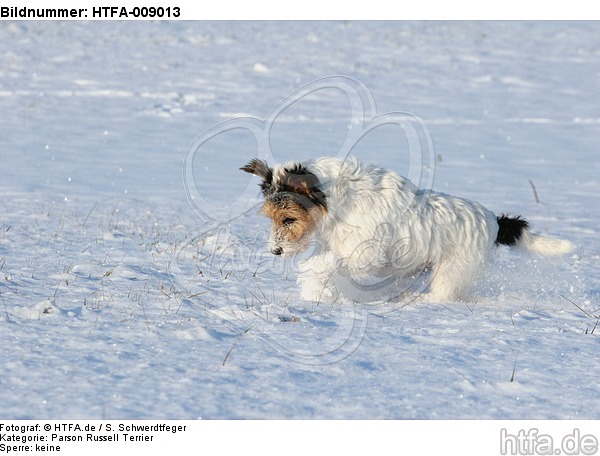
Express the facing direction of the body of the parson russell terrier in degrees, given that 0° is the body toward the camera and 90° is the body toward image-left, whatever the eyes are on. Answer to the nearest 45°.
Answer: approximately 90°
